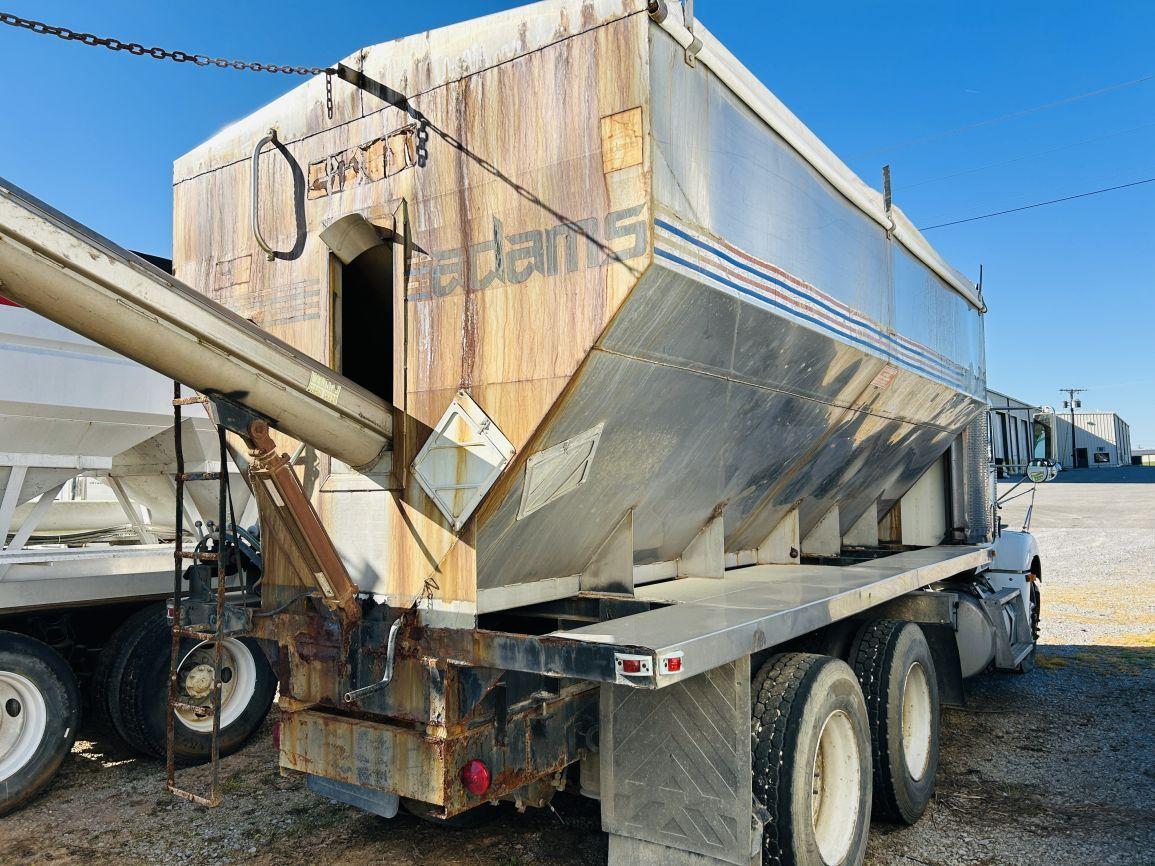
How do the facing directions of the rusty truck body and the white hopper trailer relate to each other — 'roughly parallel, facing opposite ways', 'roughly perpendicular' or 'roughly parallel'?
roughly parallel

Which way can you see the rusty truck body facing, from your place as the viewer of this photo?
facing away from the viewer and to the right of the viewer

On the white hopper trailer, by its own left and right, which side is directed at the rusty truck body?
right

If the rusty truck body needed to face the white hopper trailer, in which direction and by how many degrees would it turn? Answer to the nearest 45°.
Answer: approximately 90° to its left

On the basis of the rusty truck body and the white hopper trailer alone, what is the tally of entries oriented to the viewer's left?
0

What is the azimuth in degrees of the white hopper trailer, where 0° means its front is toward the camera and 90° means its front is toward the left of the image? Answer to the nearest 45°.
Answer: approximately 225°
